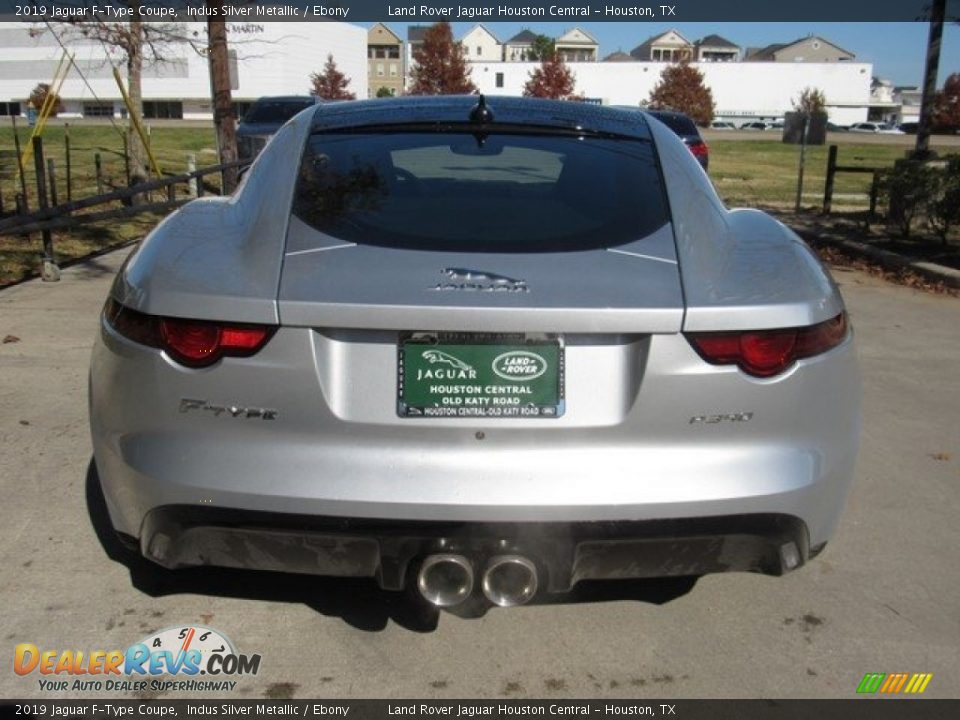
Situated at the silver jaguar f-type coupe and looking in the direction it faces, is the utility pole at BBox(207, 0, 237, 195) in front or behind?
in front

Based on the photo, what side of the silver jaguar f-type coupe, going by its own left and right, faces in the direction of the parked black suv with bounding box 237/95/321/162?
front

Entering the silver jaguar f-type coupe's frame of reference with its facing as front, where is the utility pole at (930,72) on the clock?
The utility pole is roughly at 1 o'clock from the silver jaguar f-type coupe.

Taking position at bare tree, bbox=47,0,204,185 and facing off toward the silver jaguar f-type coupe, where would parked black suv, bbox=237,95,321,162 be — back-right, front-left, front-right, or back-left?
back-left

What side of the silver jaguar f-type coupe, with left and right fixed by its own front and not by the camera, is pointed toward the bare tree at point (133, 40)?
front

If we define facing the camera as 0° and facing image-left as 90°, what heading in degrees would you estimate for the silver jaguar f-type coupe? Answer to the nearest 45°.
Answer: approximately 180°
